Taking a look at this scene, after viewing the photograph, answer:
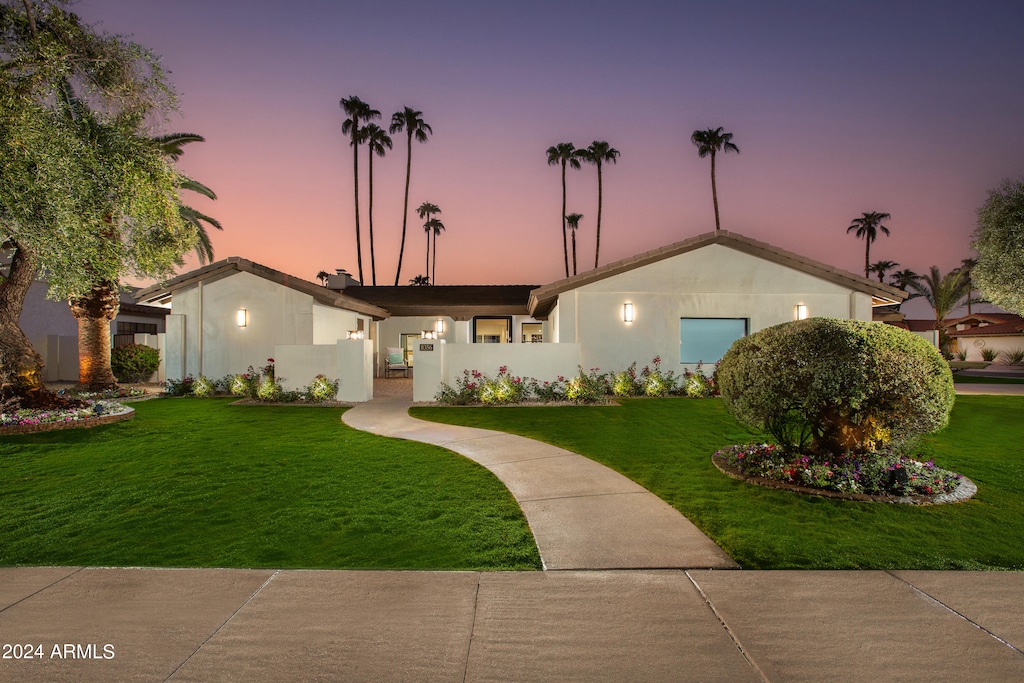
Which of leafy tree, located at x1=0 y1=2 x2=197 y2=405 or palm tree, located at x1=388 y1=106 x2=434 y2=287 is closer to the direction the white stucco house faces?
the leafy tree

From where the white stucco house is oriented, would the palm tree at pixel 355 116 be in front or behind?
behind

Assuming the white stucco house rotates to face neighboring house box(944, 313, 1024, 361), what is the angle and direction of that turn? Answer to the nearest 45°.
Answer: approximately 135° to its left

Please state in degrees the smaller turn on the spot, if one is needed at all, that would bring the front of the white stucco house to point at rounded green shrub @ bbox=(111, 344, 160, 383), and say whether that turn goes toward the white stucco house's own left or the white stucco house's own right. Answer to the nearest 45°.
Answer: approximately 90° to the white stucco house's own right

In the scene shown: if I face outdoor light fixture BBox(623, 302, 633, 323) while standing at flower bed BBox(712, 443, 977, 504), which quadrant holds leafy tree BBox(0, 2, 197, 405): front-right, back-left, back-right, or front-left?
front-left

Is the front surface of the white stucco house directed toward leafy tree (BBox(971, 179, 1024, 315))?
no

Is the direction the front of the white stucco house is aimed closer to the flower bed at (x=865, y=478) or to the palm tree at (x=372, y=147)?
the flower bed

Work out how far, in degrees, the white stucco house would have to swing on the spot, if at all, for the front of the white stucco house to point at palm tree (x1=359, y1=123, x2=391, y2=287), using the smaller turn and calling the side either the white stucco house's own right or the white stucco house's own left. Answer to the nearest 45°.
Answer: approximately 135° to the white stucco house's own right

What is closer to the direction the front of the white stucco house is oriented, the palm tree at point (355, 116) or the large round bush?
the large round bush

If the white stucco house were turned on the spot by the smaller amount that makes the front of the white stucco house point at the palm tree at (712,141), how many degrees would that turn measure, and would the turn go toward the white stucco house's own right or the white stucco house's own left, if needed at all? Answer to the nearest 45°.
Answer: approximately 135° to the white stucco house's own left

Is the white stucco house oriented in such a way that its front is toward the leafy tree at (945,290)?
no

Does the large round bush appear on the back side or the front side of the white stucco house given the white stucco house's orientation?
on the front side

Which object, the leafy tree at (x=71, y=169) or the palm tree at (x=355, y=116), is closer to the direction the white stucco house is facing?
the leafy tree

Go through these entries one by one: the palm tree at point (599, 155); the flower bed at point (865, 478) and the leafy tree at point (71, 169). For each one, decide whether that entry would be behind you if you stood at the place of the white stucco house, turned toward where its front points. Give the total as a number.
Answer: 1

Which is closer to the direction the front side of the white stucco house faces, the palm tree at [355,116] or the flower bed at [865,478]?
the flower bed

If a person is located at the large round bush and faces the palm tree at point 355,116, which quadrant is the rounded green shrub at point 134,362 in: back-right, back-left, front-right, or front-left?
front-left

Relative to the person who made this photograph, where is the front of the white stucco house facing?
facing the viewer

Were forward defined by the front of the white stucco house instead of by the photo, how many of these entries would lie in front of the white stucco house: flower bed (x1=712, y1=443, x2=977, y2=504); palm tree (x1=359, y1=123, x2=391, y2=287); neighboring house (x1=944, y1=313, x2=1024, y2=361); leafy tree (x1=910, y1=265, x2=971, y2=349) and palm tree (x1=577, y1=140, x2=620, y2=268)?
1
